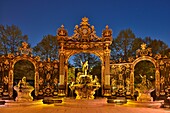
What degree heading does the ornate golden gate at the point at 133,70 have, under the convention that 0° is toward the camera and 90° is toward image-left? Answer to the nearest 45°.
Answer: approximately 0°

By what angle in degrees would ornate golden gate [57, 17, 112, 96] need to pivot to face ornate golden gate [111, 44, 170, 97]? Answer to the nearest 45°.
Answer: approximately 90° to its left

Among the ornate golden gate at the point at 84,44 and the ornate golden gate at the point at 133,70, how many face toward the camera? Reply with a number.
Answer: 2

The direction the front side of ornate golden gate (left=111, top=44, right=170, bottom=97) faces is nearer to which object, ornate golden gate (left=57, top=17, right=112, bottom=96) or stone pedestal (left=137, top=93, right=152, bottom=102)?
the stone pedestal

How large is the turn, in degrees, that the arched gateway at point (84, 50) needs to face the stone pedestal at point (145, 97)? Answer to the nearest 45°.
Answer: approximately 45° to its left

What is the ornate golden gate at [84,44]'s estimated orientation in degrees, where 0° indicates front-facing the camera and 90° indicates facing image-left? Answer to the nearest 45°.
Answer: approximately 0°

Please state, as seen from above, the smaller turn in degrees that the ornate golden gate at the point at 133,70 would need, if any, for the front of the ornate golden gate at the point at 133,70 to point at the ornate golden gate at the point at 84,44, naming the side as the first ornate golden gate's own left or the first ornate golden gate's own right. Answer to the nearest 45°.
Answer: approximately 90° to the first ornate golden gate's own right
